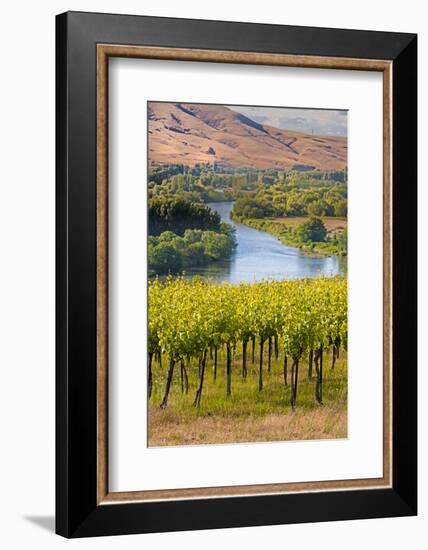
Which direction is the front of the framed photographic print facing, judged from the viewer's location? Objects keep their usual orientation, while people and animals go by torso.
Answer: facing the viewer and to the right of the viewer
